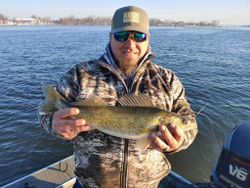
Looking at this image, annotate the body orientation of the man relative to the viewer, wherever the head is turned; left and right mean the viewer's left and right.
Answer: facing the viewer

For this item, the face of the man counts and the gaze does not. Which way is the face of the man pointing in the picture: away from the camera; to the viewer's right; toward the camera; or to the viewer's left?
toward the camera
